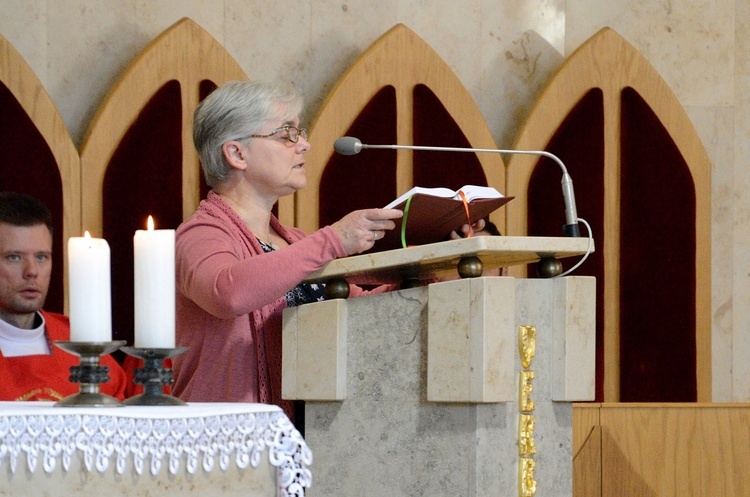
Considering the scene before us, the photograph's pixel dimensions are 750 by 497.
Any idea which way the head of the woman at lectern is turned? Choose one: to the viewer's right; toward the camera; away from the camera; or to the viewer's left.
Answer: to the viewer's right

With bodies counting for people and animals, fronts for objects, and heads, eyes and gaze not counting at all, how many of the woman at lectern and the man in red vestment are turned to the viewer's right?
1

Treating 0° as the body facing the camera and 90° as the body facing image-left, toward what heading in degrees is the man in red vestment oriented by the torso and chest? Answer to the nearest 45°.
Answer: approximately 0°

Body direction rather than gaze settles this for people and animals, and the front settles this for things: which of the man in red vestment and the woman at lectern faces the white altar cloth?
the man in red vestment

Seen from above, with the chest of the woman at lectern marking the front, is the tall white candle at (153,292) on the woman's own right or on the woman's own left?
on the woman's own right

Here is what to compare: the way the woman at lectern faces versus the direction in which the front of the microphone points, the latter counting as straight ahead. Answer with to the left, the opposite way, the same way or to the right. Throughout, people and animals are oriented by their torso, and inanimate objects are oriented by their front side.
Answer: the opposite way

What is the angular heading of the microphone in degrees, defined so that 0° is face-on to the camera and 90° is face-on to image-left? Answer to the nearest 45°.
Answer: approximately 90°

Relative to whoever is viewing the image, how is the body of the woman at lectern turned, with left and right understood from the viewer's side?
facing to the right of the viewer

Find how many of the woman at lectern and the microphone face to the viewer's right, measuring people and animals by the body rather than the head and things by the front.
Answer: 1
